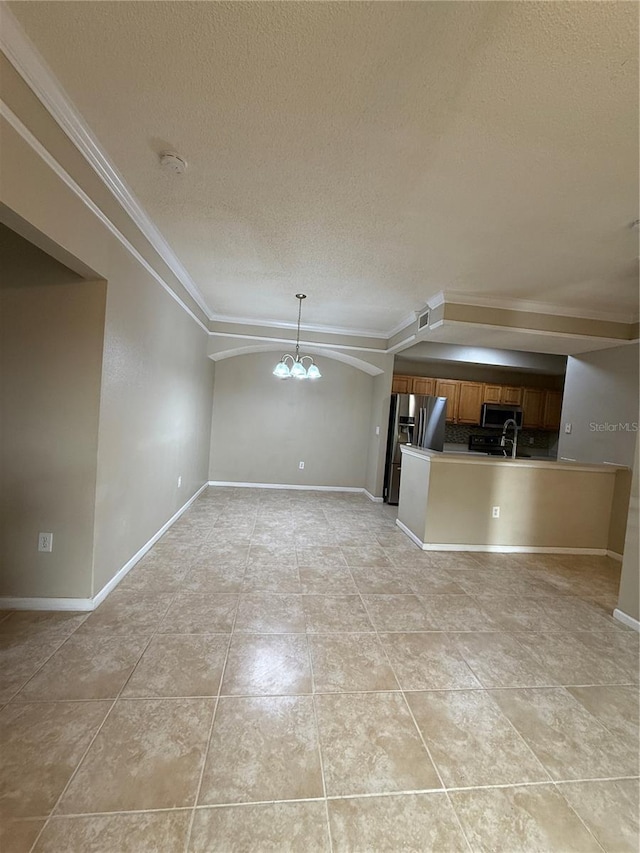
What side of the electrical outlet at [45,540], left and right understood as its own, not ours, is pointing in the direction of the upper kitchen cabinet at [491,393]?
left

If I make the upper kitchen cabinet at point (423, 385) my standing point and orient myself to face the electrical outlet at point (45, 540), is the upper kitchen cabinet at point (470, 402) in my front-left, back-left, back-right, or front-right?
back-left

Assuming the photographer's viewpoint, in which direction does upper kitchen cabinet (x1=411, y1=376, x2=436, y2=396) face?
facing the viewer

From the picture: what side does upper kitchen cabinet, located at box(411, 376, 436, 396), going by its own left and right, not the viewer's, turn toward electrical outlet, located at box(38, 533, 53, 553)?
front

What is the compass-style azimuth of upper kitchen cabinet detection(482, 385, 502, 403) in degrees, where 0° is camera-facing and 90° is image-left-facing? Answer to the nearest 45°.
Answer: approximately 0°

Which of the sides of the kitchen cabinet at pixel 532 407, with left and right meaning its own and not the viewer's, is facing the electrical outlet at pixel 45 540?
front

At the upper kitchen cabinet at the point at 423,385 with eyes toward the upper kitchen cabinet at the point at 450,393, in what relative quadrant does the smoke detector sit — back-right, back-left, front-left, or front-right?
back-right

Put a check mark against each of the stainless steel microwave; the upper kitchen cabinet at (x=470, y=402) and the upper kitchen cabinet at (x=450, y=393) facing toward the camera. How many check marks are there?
3

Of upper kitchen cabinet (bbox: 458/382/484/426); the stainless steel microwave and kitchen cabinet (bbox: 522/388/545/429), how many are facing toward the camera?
3

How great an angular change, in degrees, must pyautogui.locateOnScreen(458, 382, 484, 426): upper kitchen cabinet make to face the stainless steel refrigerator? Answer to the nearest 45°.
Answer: approximately 45° to its right

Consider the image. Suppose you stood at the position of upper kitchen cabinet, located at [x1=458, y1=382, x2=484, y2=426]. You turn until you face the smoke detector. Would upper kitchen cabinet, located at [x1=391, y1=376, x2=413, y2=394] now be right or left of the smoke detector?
right

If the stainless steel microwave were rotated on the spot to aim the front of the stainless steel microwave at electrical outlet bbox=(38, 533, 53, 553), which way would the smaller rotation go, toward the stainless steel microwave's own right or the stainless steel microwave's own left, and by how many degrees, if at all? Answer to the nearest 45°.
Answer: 0° — it already faces it

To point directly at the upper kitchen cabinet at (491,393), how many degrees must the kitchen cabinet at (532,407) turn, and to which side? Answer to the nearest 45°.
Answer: approximately 45° to its right
